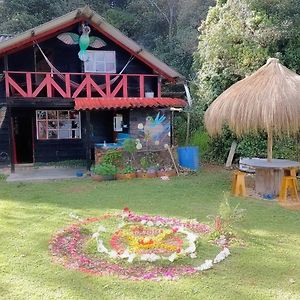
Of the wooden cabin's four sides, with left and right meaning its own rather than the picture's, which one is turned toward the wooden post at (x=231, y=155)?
left

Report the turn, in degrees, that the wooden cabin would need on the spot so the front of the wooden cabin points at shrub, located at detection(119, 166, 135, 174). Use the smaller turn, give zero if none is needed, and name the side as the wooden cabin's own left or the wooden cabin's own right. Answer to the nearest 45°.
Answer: approximately 45° to the wooden cabin's own left

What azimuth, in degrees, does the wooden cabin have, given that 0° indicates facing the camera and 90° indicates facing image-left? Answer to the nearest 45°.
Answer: approximately 0°

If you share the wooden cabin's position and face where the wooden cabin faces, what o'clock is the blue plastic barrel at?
The blue plastic barrel is roughly at 10 o'clock from the wooden cabin.

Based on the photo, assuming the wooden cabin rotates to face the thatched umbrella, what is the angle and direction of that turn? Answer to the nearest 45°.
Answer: approximately 45° to its left

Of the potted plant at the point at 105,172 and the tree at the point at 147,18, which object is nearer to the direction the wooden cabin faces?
the potted plant

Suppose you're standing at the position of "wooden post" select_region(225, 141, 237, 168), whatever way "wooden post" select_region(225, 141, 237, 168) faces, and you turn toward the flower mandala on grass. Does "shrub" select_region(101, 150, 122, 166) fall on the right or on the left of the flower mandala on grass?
right

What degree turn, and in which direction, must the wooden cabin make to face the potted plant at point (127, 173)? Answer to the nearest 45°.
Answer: approximately 45° to its left
